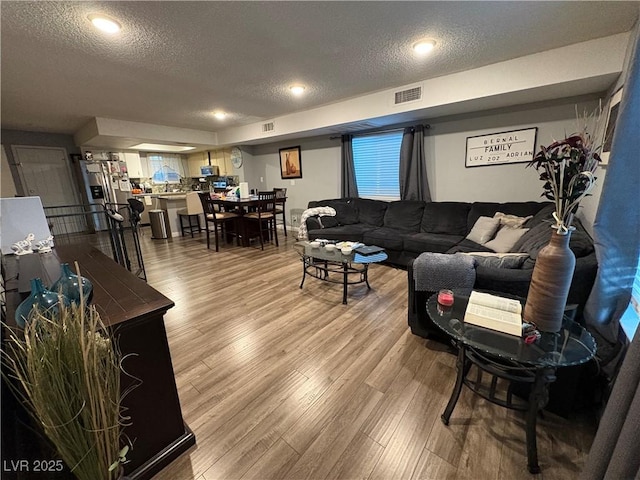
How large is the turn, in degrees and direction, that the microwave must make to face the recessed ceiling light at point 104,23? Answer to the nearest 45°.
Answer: approximately 45° to its left

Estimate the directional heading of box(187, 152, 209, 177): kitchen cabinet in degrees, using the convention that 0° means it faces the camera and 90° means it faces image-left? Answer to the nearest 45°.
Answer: approximately 0°

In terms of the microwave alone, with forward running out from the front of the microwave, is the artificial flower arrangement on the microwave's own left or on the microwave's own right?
on the microwave's own left

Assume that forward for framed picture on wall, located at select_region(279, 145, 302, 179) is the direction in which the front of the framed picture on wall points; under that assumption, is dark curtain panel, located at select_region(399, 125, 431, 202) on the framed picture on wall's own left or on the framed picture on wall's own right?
on the framed picture on wall's own left

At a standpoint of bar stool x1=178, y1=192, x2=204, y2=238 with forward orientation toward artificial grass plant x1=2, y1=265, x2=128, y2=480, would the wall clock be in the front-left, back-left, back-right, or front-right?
back-left

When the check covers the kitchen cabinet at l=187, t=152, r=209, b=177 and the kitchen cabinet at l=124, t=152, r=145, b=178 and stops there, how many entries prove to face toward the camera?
2

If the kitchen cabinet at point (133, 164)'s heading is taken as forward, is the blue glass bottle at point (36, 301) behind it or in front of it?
in front

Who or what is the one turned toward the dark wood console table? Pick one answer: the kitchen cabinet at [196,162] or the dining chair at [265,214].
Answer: the kitchen cabinet

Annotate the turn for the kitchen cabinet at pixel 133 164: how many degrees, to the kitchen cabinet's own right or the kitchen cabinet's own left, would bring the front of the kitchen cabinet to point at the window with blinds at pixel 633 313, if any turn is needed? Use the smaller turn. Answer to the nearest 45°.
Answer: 0° — it already faces it

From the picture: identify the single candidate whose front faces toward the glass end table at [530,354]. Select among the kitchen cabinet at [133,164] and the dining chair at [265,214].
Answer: the kitchen cabinet

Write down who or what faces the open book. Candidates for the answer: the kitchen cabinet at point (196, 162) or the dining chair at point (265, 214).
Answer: the kitchen cabinet

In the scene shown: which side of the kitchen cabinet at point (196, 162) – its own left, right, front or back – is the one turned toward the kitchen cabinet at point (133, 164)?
right

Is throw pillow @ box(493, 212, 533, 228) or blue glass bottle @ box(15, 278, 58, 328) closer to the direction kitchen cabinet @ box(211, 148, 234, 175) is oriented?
the blue glass bottle

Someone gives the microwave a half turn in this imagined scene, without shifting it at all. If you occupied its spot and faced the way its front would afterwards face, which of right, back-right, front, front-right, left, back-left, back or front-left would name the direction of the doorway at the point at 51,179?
back-left

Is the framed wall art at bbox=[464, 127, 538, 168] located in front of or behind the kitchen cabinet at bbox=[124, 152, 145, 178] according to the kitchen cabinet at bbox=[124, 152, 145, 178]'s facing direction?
in front

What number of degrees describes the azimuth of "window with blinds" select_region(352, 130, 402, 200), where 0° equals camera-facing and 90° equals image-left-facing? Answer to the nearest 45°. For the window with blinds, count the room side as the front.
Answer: approximately 45°
